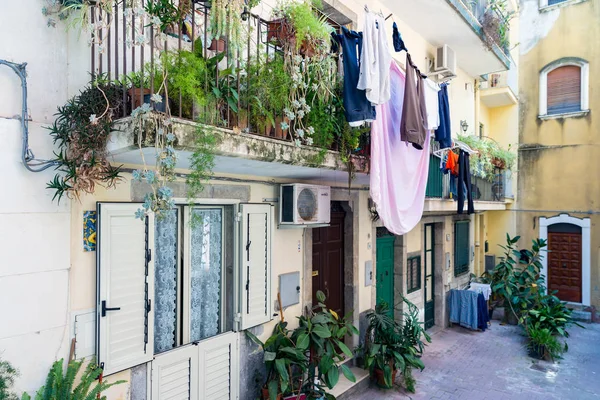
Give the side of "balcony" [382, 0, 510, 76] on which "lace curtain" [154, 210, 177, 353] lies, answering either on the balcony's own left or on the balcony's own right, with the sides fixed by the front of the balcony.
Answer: on the balcony's own right

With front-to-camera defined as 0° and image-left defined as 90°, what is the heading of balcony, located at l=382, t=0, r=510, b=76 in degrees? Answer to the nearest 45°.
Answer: approximately 315°

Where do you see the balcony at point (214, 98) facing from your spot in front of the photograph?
facing the viewer and to the right of the viewer

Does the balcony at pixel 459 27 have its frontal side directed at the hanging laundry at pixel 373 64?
no

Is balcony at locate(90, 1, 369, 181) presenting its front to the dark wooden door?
no

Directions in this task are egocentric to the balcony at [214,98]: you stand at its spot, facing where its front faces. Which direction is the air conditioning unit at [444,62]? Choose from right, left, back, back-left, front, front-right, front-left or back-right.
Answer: left

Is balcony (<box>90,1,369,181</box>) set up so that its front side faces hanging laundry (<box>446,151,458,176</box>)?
no

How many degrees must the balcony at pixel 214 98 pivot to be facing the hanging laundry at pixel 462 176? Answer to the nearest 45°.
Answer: approximately 90° to its left

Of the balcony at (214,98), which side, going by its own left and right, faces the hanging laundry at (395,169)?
left

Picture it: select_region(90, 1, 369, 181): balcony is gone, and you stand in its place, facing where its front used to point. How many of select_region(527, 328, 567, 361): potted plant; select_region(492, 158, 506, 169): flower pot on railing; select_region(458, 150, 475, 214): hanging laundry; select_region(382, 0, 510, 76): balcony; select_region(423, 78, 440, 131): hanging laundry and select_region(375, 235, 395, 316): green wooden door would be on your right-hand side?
0
